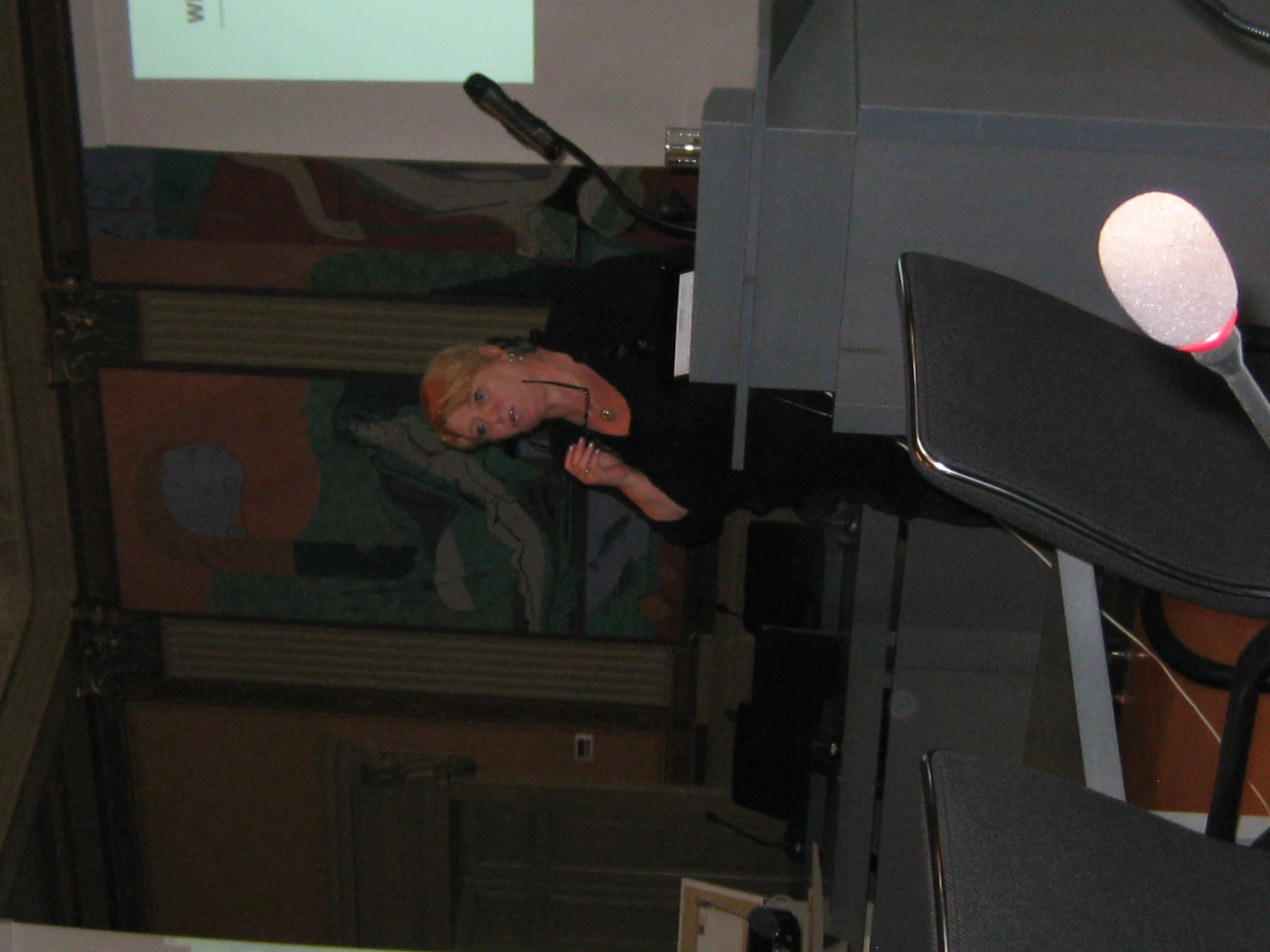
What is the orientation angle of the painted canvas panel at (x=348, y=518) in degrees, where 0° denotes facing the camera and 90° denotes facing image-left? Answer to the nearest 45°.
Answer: approximately 0°

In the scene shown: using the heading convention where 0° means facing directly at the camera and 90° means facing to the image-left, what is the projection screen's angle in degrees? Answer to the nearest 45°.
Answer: approximately 0°

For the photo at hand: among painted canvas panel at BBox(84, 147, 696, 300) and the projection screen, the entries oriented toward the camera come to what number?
2

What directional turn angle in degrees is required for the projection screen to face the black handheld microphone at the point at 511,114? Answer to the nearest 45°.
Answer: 0° — it already faces it
